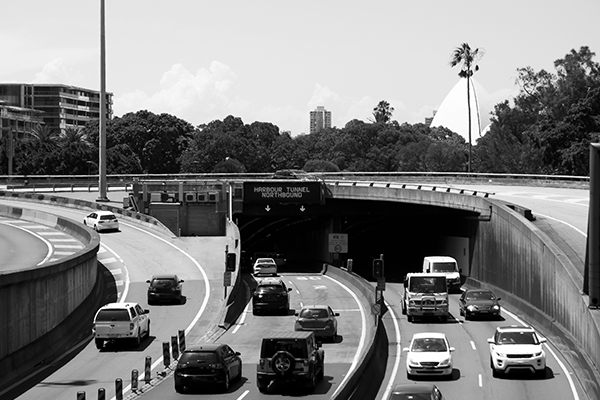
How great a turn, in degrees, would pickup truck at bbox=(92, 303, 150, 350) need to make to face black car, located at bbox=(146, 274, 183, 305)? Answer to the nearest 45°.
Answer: approximately 45° to its left

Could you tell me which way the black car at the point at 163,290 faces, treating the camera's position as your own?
facing away from the viewer

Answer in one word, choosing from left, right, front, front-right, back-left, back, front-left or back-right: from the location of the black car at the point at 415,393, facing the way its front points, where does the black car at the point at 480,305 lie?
back

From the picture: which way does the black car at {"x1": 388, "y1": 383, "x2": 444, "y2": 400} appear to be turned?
toward the camera

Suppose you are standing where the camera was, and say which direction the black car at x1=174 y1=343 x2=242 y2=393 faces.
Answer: facing away from the viewer and to the right of the viewer

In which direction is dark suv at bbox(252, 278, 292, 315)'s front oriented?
away from the camera

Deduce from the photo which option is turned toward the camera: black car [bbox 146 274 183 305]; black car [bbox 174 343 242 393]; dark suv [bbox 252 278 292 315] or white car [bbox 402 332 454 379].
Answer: the white car

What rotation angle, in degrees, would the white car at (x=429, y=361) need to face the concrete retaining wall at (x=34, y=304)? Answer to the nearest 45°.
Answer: approximately 90° to its right

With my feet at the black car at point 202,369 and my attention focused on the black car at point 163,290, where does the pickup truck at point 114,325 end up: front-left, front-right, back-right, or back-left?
front-left

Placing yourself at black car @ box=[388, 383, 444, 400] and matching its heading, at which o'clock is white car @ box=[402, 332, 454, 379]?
The white car is roughly at 6 o'clock from the black car.

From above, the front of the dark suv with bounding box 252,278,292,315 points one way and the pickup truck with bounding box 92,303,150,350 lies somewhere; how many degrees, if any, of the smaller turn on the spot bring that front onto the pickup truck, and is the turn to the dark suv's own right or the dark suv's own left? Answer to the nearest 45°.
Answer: approximately 135° to the dark suv's own left

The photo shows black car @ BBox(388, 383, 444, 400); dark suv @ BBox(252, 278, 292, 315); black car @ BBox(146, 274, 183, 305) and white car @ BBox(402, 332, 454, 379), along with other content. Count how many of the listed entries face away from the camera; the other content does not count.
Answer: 2

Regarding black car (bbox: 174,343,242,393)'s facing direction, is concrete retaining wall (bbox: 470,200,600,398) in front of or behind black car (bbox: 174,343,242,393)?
in front

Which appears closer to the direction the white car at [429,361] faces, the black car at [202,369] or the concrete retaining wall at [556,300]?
the black car

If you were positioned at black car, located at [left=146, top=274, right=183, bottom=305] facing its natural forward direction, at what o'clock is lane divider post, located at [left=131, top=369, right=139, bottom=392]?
The lane divider post is roughly at 6 o'clock from the black car.

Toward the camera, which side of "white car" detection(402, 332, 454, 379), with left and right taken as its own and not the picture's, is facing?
front
